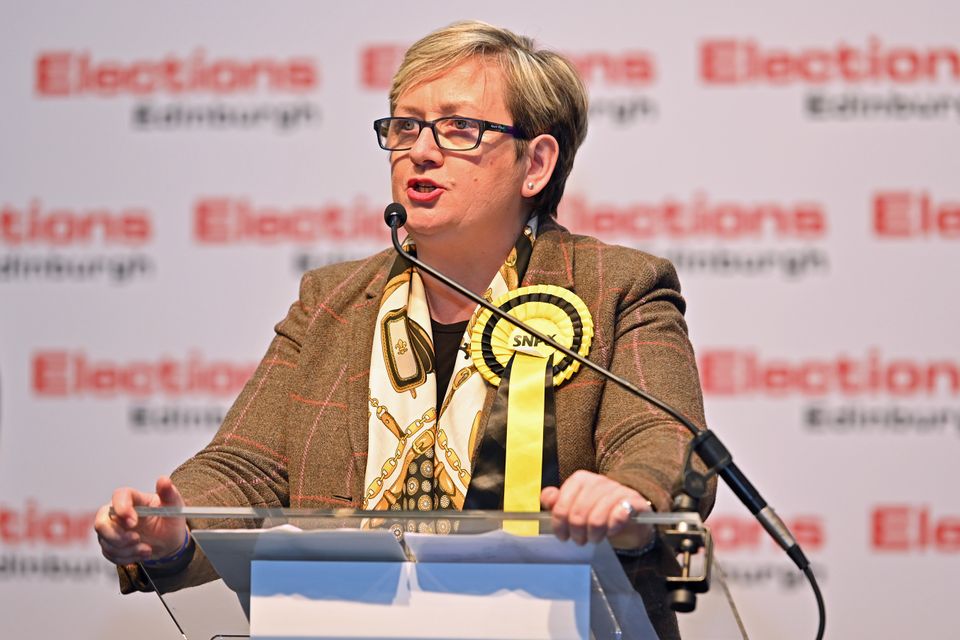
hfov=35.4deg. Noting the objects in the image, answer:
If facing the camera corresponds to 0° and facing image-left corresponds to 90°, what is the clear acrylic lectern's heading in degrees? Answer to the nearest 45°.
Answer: approximately 0°

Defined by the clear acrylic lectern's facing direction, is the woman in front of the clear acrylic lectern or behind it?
behind
